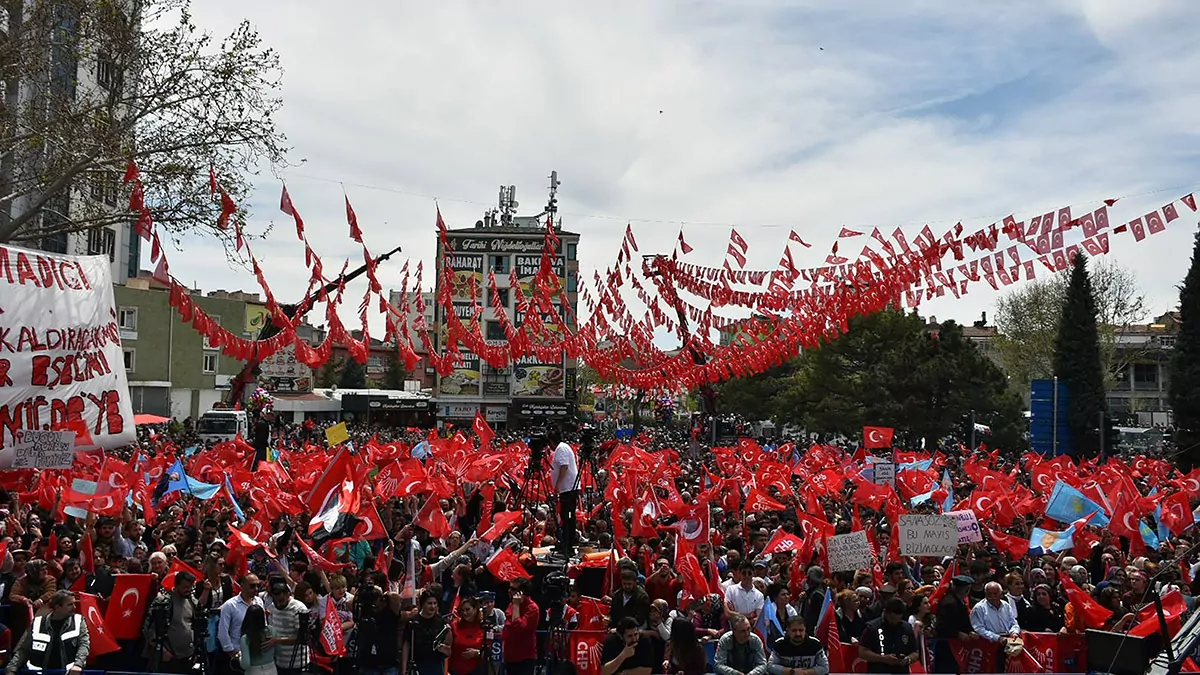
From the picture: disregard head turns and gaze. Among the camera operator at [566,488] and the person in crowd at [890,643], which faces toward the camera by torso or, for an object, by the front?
the person in crowd

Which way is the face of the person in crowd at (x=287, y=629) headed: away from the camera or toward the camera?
toward the camera

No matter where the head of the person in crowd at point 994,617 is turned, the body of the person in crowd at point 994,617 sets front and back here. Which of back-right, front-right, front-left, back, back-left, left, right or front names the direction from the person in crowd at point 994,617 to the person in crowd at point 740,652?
front-right

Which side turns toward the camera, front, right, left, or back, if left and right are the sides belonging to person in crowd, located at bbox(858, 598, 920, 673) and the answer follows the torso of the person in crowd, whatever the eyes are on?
front

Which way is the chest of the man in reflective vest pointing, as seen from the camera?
toward the camera

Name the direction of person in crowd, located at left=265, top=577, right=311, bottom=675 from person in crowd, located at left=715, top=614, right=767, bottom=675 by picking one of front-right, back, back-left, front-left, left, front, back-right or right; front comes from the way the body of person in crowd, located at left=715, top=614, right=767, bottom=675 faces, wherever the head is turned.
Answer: right

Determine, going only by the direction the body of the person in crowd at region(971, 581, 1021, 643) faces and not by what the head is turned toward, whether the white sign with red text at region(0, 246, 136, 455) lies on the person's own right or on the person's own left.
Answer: on the person's own right

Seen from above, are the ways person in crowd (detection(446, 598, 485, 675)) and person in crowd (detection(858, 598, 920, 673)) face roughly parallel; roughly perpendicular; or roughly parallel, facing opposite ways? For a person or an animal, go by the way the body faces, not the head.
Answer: roughly parallel

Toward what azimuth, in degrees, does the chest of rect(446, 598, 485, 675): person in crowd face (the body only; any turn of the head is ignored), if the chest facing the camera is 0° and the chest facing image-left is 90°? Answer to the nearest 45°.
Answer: approximately 0°

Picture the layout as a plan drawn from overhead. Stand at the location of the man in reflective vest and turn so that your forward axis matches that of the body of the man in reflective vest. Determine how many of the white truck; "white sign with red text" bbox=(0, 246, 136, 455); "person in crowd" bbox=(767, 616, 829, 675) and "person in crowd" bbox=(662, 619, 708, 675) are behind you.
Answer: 2

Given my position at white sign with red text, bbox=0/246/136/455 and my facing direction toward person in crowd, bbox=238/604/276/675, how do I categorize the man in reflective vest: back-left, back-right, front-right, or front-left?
front-right

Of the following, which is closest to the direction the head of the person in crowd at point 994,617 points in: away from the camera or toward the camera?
toward the camera

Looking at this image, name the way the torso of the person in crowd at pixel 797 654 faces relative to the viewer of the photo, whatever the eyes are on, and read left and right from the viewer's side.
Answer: facing the viewer

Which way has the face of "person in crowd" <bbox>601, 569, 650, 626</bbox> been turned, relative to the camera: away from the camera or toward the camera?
toward the camera

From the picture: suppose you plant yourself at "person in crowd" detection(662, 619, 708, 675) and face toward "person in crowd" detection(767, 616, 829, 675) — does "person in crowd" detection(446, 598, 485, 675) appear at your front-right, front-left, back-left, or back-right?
back-left

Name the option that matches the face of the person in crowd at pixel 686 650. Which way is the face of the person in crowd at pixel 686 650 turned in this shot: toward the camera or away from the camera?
away from the camera

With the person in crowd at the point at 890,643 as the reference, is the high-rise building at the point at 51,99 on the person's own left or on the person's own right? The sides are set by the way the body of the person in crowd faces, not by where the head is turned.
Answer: on the person's own right
